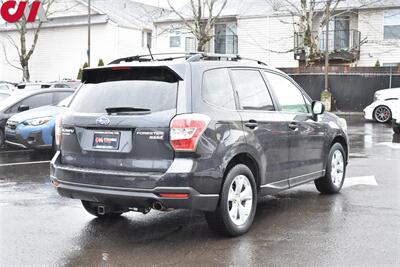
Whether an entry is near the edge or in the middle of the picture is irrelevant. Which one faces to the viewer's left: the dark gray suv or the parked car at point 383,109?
the parked car

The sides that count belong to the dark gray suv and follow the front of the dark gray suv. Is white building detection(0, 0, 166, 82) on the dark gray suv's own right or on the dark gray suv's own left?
on the dark gray suv's own left

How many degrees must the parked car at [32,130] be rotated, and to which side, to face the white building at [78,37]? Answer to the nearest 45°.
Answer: approximately 135° to its right

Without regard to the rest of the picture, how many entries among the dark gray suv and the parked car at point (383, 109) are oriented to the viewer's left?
1

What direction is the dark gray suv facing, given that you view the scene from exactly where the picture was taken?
facing away from the viewer and to the right of the viewer

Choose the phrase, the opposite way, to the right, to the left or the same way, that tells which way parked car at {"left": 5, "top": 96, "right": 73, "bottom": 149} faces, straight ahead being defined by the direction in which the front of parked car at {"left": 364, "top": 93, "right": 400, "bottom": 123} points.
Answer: to the left

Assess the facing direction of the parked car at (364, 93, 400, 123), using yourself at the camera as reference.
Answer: facing to the left of the viewer

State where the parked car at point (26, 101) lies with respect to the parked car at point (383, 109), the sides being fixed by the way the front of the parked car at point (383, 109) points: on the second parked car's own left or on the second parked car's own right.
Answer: on the second parked car's own left

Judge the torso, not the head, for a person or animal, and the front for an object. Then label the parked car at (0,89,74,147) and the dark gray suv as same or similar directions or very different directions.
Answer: very different directions
